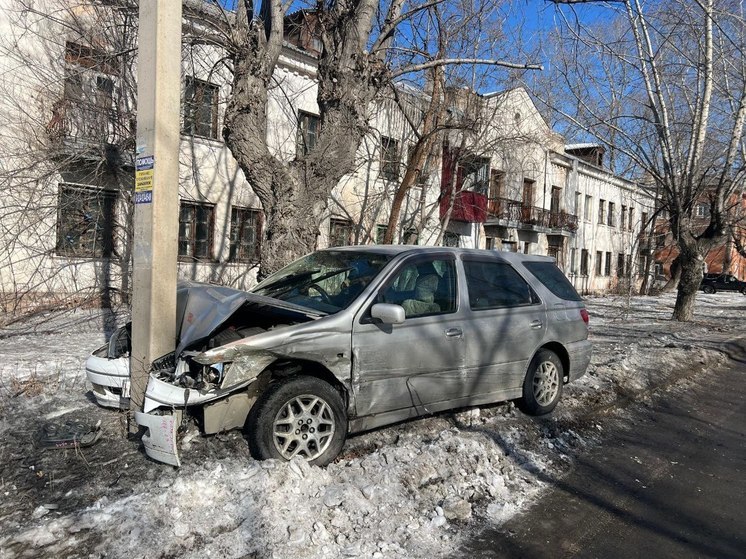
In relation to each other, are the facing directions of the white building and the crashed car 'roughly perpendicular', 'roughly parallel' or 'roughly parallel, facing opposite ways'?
roughly perpendicular

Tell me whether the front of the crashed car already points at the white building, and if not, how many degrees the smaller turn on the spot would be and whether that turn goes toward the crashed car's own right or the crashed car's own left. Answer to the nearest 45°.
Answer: approximately 90° to the crashed car's own right

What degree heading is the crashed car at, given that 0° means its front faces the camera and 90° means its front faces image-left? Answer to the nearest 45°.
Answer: approximately 45°

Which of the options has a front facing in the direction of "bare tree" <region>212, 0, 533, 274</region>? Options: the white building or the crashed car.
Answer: the white building

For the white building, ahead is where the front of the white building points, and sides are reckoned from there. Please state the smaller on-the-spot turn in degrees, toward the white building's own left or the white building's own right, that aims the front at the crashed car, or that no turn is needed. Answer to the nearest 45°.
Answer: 0° — it already faces it

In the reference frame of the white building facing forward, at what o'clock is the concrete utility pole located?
The concrete utility pole is roughly at 1 o'clock from the white building.
